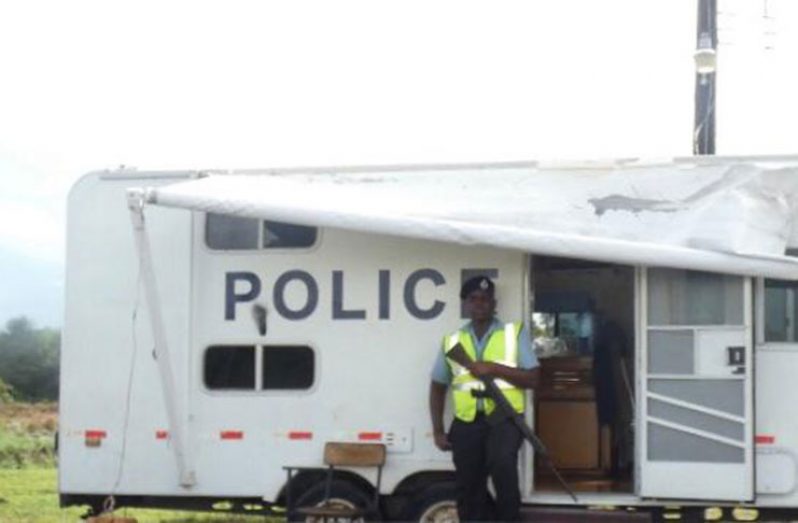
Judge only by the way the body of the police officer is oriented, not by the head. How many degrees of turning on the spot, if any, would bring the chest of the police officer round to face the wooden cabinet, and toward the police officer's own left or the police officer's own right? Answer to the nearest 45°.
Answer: approximately 135° to the police officer's own left

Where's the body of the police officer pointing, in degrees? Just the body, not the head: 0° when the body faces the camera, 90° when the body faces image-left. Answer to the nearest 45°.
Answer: approximately 0°

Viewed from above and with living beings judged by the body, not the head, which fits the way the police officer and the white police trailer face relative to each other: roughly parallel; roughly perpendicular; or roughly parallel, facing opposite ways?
roughly perpendicular
